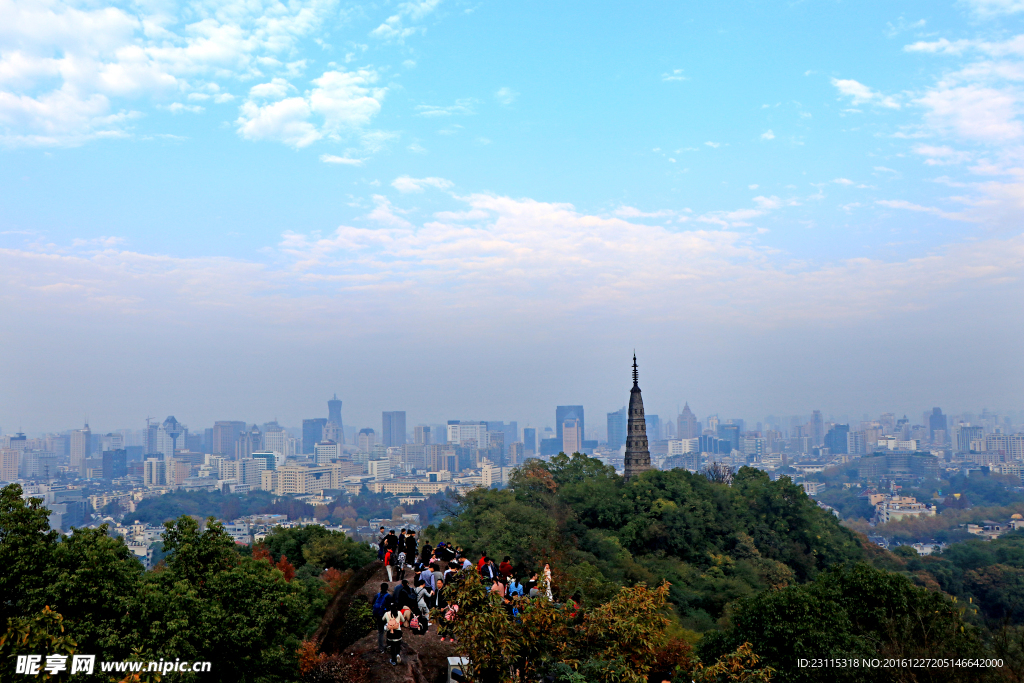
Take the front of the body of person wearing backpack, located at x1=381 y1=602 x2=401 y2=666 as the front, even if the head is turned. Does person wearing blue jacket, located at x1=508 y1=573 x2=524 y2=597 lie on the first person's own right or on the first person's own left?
on the first person's own right

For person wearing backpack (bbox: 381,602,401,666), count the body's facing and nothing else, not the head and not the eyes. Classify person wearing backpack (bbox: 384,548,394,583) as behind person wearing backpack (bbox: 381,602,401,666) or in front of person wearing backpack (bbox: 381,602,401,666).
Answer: in front

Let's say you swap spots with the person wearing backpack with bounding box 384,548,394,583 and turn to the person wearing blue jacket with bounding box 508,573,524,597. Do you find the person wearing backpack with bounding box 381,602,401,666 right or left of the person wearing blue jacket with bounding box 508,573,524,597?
right

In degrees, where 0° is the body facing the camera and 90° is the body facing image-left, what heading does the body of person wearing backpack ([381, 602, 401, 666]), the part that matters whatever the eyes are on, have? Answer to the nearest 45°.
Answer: approximately 180°
